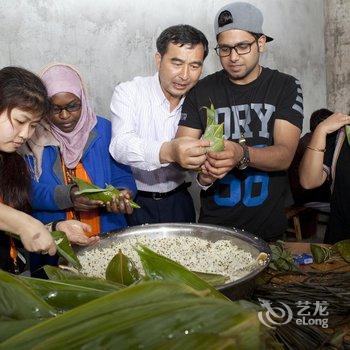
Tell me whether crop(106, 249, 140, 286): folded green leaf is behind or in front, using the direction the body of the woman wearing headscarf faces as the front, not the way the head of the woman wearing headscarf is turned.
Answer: in front

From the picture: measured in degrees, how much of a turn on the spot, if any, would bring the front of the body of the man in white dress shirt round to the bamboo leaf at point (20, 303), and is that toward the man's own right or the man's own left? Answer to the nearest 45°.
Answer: approximately 45° to the man's own right

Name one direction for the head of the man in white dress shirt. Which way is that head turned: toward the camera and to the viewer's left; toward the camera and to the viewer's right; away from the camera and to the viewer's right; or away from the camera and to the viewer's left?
toward the camera and to the viewer's right

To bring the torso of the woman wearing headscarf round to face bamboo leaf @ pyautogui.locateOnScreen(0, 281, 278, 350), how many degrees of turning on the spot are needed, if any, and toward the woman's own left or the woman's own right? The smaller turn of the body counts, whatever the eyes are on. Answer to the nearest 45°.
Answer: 0° — they already face it

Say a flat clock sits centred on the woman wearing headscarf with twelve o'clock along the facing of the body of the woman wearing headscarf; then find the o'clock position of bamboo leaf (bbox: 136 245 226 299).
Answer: The bamboo leaf is roughly at 12 o'clock from the woman wearing headscarf.

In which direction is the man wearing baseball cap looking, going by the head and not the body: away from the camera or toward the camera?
toward the camera

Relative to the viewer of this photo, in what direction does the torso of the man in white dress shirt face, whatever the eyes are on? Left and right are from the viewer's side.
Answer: facing the viewer and to the right of the viewer

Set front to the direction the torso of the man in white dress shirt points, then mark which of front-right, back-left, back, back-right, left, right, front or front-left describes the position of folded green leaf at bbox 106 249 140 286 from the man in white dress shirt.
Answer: front-right

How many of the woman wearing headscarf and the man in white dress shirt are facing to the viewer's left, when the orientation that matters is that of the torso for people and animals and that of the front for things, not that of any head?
0

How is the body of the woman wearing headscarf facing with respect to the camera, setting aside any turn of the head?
toward the camera

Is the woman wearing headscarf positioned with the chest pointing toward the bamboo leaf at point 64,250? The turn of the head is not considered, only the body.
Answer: yes
